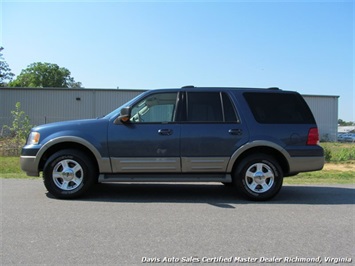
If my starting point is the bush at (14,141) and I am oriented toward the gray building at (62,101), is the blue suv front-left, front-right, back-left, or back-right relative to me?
back-right

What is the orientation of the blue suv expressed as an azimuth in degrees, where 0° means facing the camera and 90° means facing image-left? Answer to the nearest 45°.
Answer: approximately 90°

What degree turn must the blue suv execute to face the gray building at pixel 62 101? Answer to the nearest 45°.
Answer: approximately 90° to its right

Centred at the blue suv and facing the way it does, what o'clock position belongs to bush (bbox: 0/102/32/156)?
The bush is roughly at 2 o'clock from the blue suv.
